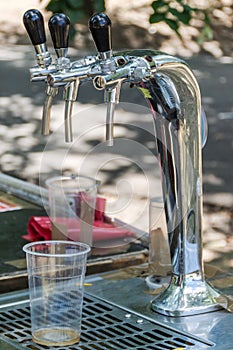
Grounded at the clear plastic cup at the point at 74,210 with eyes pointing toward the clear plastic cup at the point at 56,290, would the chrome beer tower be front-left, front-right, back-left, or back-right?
front-left

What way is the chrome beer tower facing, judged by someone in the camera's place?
facing the viewer and to the left of the viewer
